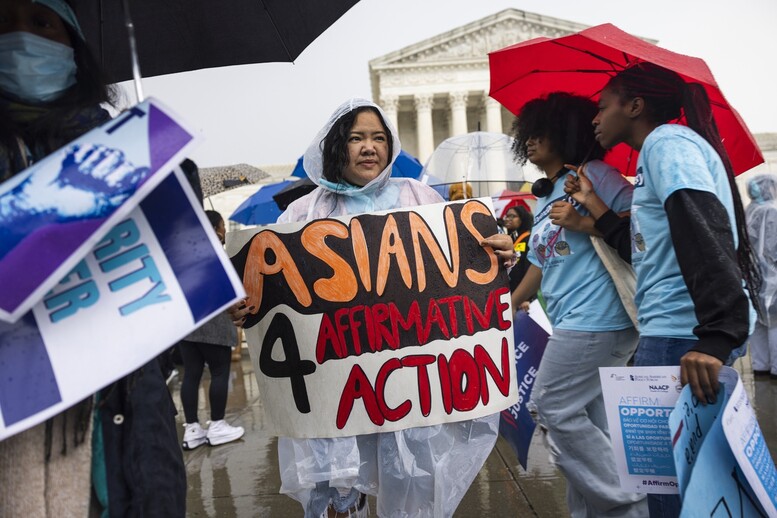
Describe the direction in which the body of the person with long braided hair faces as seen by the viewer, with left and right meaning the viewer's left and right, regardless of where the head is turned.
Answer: facing to the left of the viewer

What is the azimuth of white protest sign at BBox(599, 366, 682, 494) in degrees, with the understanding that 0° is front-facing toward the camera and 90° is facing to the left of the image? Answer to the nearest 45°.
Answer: approximately 0°

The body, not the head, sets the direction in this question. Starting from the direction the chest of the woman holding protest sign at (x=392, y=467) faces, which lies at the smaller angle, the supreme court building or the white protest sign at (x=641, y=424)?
the white protest sign

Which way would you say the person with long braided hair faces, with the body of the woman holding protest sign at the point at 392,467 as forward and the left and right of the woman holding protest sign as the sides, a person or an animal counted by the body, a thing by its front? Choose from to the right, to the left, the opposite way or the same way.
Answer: to the right

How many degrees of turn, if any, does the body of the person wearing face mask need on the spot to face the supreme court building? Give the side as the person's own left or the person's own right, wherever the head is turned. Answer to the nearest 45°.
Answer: approximately 135° to the person's own left

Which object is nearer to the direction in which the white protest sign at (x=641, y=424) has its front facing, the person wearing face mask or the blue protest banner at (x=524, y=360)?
the person wearing face mask

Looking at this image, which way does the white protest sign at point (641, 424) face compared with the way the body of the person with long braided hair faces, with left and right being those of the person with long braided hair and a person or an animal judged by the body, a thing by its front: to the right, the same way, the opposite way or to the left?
to the left

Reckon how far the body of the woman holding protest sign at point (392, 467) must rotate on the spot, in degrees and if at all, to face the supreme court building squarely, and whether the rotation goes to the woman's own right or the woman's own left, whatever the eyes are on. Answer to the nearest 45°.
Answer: approximately 180°

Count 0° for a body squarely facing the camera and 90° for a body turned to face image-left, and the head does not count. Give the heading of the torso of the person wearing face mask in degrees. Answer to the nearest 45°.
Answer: approximately 0°

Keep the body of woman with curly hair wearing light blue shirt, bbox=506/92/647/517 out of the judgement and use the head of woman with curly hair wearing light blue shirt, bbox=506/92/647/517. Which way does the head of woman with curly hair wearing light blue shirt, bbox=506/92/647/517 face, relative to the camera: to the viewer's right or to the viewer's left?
to the viewer's left

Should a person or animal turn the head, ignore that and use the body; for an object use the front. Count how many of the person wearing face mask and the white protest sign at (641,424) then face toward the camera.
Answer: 2

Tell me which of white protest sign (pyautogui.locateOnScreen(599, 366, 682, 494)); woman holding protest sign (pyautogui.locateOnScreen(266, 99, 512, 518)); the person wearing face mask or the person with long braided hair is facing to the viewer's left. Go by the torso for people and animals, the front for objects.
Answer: the person with long braided hair
